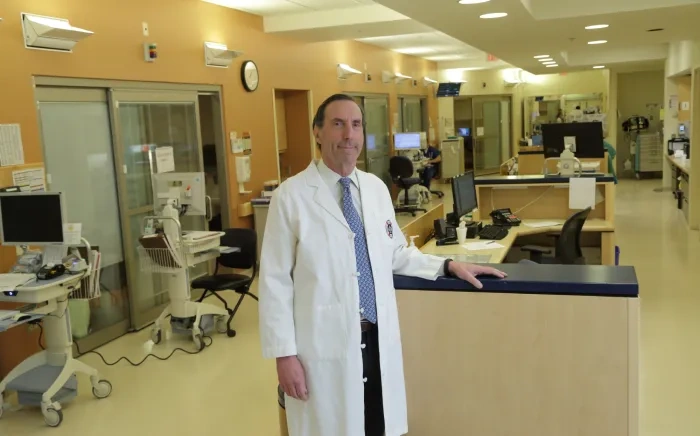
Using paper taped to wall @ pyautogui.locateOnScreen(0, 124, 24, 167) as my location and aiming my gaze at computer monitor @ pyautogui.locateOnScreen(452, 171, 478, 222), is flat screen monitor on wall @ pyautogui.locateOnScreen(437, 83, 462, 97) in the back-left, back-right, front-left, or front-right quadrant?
front-left

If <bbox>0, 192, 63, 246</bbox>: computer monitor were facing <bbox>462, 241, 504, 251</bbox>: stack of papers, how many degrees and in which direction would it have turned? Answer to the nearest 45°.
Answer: approximately 90° to its left

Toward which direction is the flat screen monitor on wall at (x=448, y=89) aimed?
toward the camera

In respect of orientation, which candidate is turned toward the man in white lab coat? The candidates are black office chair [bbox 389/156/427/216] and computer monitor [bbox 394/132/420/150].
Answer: the computer monitor

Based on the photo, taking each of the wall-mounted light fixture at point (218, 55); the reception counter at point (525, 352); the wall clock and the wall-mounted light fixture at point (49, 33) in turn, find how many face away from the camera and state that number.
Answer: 0

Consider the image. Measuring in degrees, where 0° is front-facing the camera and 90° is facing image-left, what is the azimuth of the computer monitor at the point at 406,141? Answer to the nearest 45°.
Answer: approximately 0°

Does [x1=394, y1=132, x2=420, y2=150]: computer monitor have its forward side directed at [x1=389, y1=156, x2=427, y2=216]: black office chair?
yes
